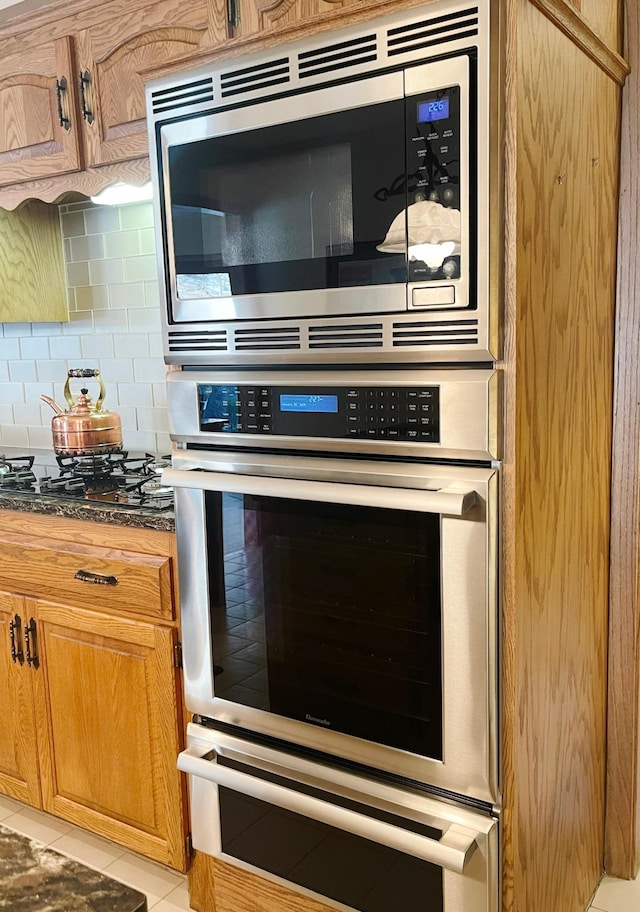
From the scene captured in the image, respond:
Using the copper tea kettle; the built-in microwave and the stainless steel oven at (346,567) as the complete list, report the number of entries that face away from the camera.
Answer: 0

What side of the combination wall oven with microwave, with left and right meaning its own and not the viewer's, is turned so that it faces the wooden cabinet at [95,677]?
right

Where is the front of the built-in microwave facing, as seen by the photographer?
facing the viewer and to the left of the viewer

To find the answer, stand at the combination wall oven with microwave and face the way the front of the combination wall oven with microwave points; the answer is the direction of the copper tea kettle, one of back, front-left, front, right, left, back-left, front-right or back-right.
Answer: right

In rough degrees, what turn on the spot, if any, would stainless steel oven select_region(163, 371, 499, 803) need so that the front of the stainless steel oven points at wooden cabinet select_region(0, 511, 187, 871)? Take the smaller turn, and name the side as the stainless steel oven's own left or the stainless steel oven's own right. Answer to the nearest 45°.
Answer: approximately 90° to the stainless steel oven's own right

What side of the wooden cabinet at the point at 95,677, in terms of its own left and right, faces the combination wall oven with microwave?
left

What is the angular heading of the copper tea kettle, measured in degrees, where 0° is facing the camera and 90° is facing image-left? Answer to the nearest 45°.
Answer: approximately 90°

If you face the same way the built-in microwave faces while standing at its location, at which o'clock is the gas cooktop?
The gas cooktop is roughly at 3 o'clock from the built-in microwave.

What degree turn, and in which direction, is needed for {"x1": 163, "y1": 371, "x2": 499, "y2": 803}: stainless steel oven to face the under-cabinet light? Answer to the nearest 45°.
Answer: approximately 90° to its right

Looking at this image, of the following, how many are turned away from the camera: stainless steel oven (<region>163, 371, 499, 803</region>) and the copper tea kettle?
0
